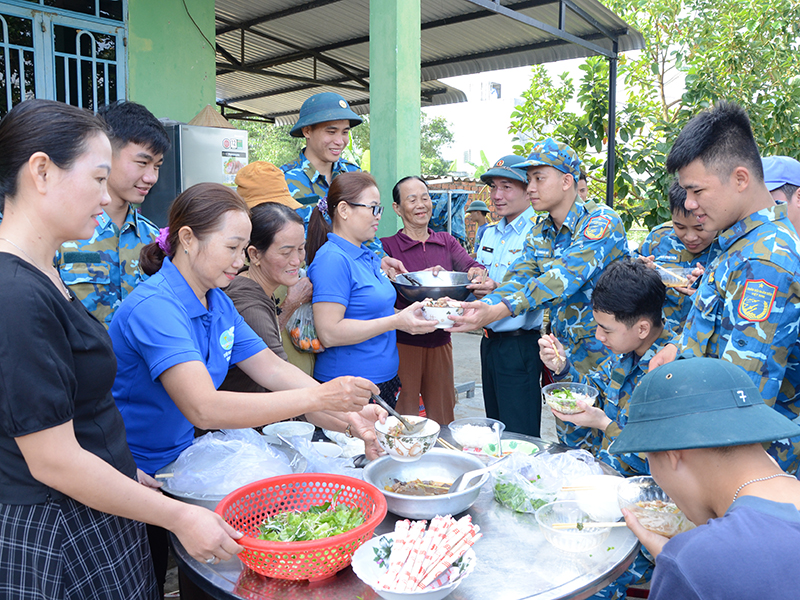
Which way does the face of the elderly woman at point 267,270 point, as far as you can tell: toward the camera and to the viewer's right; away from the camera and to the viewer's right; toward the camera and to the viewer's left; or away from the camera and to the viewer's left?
toward the camera and to the viewer's right

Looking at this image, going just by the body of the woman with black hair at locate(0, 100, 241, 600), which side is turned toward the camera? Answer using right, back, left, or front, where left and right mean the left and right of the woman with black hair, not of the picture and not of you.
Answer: right

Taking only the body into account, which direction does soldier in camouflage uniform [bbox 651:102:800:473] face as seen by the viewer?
to the viewer's left

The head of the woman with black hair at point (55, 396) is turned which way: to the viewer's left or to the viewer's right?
to the viewer's right

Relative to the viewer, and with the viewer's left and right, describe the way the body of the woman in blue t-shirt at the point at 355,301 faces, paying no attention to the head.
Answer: facing to the right of the viewer

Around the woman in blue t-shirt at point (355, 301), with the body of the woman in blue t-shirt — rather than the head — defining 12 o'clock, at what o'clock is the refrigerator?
The refrigerator is roughly at 8 o'clock from the woman in blue t-shirt.

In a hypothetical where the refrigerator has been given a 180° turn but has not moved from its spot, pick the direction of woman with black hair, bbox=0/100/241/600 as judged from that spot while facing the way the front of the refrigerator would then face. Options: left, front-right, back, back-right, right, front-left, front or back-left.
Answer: back-left

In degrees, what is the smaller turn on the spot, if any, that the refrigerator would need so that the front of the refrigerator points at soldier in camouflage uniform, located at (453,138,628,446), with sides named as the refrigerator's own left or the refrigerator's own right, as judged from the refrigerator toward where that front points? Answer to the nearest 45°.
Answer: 0° — it already faces them

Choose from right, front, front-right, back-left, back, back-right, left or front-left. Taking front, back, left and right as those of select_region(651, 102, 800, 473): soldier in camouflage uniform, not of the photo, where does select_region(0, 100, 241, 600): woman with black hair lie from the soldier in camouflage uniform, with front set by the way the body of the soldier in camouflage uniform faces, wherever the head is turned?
front-left

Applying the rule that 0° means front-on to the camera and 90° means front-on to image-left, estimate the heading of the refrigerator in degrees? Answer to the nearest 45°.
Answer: approximately 315°

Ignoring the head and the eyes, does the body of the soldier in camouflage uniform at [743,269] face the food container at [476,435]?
yes

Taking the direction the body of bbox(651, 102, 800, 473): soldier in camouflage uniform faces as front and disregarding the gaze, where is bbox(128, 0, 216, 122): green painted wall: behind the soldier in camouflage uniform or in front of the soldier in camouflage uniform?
in front

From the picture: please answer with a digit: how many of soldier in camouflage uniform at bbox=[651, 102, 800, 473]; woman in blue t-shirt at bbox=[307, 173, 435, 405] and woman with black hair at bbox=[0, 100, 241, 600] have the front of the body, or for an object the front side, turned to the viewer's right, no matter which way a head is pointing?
2

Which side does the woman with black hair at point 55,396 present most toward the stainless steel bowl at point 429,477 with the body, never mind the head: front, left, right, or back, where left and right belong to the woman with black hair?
front
